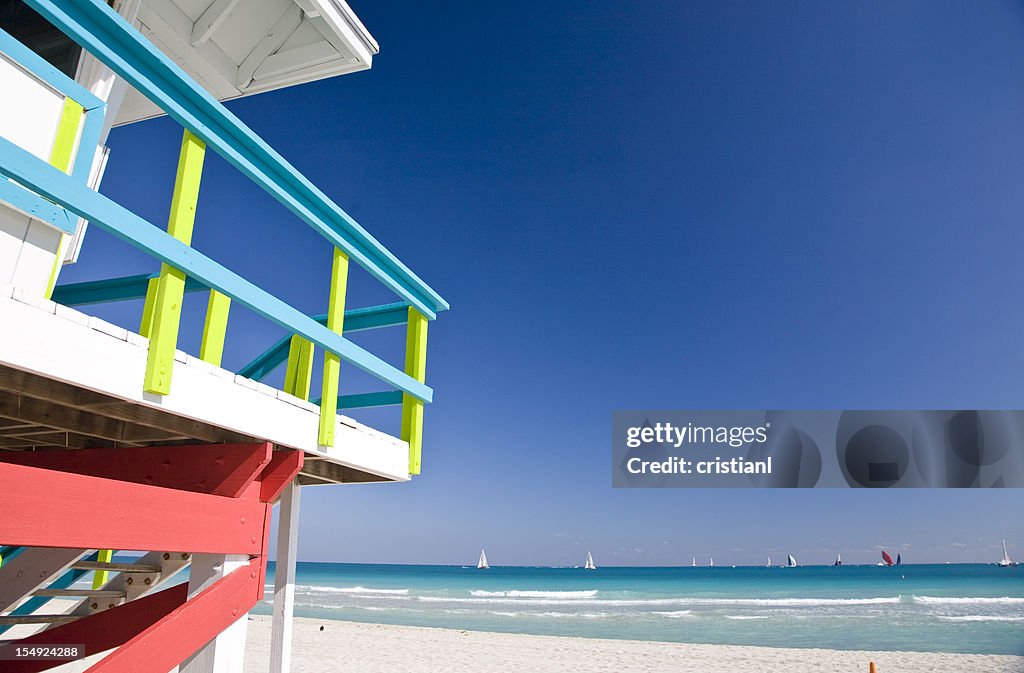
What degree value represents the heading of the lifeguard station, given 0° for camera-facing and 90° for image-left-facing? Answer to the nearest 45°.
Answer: approximately 225°
